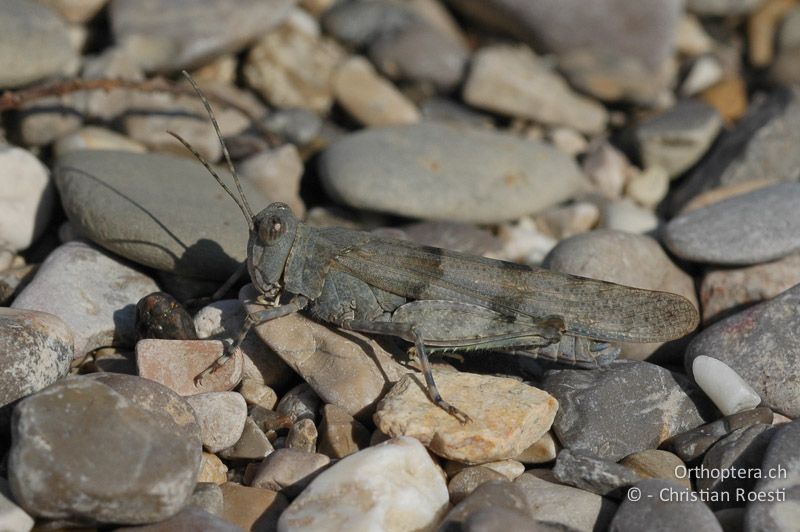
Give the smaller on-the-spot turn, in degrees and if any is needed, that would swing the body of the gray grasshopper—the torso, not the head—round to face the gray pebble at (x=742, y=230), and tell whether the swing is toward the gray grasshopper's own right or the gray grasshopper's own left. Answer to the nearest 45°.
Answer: approximately 135° to the gray grasshopper's own right

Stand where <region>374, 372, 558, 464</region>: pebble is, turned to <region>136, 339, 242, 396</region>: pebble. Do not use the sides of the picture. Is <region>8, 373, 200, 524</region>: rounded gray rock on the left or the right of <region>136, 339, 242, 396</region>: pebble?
left

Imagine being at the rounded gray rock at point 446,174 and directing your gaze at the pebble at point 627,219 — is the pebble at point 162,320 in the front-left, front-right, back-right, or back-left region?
back-right

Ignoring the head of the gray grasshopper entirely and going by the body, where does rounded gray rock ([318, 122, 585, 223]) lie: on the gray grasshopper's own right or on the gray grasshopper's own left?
on the gray grasshopper's own right

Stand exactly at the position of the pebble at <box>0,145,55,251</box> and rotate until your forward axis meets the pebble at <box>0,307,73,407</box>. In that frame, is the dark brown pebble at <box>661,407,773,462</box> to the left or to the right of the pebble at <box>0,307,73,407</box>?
left

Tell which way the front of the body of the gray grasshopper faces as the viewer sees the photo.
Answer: to the viewer's left

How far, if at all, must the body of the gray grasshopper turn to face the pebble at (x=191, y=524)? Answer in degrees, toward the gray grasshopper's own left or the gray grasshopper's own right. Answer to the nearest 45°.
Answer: approximately 45° to the gray grasshopper's own left

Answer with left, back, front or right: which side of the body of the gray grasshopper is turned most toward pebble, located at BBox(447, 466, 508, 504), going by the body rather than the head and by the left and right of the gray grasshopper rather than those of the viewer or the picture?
left

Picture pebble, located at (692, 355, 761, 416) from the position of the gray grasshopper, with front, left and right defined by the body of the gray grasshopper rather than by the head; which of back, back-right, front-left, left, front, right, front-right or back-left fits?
back

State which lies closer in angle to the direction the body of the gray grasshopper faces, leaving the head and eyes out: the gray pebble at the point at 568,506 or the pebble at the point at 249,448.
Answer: the pebble

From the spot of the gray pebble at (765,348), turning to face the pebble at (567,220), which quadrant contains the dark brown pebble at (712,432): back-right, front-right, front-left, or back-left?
back-left
